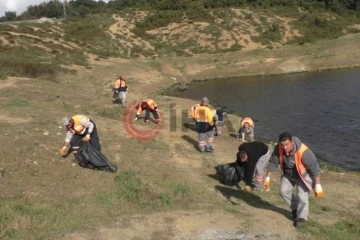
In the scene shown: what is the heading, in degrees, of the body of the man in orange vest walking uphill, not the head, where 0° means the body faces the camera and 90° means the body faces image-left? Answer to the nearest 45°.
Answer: approximately 45°

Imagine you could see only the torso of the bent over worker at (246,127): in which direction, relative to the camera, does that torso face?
toward the camera

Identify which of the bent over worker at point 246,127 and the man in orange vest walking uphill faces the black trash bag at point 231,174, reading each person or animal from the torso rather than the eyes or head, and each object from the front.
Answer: the bent over worker

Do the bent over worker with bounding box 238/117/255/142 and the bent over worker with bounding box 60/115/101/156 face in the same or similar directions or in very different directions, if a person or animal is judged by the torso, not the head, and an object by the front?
same or similar directions

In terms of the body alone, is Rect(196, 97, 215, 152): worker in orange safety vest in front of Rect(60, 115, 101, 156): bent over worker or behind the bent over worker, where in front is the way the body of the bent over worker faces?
behind

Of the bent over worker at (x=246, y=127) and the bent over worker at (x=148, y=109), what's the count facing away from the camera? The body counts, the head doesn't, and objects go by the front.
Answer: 0

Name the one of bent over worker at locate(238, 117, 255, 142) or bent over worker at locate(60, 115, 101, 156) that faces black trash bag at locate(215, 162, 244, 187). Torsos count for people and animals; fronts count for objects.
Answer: bent over worker at locate(238, 117, 255, 142)

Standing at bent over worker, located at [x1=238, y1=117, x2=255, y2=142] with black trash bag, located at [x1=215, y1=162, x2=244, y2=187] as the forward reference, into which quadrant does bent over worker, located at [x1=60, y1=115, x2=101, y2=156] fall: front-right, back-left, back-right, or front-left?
front-right

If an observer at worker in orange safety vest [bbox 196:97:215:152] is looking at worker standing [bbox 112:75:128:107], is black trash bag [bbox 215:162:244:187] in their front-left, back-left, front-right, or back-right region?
back-left

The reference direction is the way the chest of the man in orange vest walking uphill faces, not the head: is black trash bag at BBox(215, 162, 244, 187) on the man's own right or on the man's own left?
on the man's own right

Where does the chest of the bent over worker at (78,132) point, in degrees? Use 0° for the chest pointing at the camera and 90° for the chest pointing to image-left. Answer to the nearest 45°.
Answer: approximately 45°

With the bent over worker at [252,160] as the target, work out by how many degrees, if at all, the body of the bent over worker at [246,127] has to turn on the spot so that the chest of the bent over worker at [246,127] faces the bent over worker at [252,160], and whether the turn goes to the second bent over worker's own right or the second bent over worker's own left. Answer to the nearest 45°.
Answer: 0° — they already face them

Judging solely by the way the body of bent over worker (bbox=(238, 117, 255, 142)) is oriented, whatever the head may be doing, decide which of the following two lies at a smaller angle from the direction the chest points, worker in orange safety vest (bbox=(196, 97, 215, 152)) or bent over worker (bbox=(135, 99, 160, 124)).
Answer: the worker in orange safety vest
